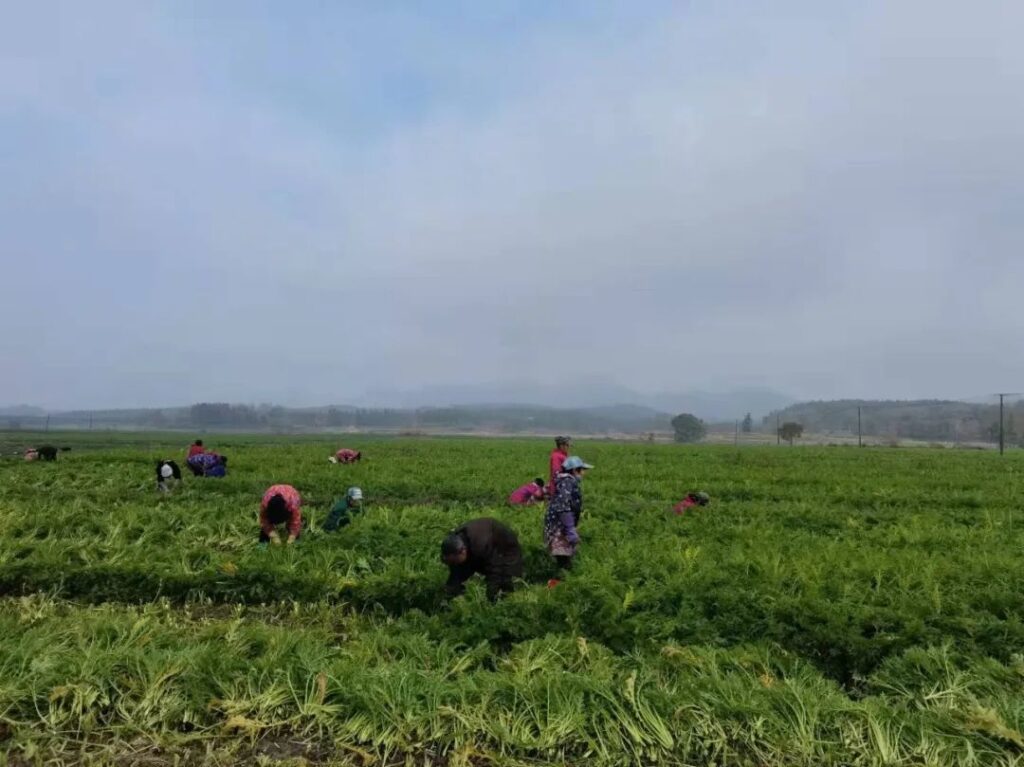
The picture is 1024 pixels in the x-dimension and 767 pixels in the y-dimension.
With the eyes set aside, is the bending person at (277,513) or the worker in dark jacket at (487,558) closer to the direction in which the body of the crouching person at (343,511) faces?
the worker in dark jacket

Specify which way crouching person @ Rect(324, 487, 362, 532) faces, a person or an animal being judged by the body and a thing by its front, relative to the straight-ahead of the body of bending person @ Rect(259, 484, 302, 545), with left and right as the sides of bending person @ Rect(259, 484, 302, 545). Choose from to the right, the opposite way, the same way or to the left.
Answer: to the left

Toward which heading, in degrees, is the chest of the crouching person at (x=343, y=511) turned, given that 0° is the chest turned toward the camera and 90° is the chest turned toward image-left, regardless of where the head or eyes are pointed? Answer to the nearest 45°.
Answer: approximately 270°

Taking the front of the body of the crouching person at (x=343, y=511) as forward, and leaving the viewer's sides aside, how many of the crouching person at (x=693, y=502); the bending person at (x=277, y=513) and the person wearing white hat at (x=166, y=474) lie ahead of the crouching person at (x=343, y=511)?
1
